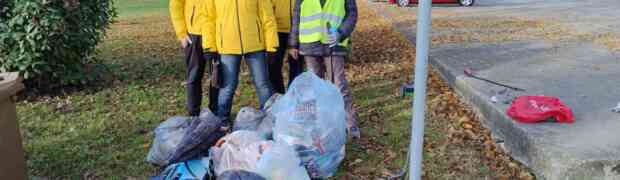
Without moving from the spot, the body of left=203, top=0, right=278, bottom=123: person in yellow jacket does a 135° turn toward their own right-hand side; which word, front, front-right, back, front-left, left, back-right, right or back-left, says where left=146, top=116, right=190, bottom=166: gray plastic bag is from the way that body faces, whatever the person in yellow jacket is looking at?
left

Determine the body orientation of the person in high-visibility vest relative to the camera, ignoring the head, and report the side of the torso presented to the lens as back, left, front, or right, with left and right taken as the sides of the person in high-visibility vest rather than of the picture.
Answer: front

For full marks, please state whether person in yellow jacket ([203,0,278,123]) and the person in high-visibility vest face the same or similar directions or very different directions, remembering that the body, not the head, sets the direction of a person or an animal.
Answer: same or similar directions

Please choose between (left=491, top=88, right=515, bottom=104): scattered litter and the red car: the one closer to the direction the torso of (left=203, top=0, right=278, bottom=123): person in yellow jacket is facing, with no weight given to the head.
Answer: the scattered litter

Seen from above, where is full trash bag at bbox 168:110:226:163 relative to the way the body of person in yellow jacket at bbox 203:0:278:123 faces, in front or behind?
in front

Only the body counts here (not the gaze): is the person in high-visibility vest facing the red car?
no

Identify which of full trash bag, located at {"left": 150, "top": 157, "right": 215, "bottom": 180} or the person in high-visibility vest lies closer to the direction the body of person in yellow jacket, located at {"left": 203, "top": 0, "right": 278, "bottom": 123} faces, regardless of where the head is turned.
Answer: the full trash bag

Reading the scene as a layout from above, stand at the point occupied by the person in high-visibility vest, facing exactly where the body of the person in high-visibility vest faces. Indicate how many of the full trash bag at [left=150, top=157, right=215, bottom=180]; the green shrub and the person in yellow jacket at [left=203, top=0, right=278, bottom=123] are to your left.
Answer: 0

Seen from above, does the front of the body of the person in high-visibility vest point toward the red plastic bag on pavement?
no
